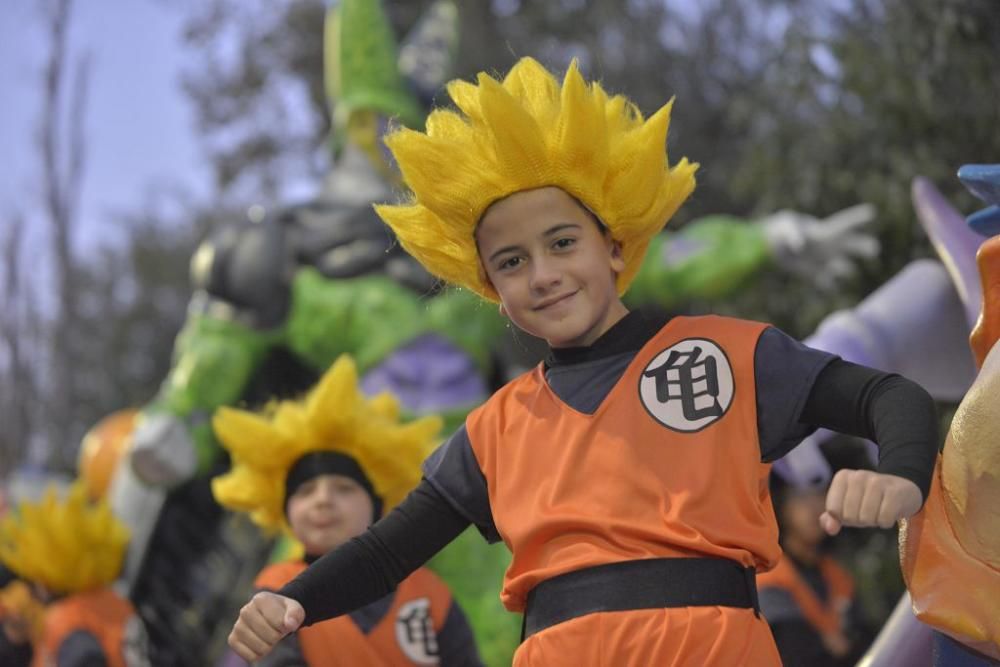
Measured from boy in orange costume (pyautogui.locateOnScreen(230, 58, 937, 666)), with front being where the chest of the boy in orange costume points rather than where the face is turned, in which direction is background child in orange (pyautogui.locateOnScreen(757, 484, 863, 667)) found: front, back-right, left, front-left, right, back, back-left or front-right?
back

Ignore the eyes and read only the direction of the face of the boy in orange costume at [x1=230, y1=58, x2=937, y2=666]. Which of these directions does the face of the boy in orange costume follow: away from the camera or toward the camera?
toward the camera

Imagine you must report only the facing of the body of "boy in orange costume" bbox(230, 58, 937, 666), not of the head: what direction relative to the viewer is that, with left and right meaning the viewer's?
facing the viewer

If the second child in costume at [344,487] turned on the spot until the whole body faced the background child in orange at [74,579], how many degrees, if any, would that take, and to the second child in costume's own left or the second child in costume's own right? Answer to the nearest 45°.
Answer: approximately 135° to the second child in costume's own right

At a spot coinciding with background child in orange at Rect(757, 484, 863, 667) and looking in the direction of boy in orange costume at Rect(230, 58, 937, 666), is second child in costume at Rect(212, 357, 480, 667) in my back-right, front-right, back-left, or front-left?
front-right

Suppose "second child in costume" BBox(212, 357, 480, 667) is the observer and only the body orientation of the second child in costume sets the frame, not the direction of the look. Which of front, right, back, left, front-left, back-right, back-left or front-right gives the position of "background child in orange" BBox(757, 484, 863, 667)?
back-left

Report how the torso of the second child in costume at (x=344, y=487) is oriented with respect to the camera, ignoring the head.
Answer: toward the camera

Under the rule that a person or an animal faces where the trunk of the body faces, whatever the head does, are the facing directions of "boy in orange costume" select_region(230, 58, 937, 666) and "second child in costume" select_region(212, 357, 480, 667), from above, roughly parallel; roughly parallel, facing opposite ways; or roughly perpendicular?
roughly parallel

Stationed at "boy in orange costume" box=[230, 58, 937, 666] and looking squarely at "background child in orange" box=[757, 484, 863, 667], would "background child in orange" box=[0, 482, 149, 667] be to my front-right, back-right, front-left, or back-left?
front-left

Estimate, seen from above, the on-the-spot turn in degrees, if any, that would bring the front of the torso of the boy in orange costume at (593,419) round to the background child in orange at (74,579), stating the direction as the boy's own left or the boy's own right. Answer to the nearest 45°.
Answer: approximately 135° to the boy's own right

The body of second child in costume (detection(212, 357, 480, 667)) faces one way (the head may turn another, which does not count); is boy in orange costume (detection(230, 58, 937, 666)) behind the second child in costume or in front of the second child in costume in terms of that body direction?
in front

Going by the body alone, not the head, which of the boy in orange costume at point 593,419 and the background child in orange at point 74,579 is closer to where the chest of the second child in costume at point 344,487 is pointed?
the boy in orange costume

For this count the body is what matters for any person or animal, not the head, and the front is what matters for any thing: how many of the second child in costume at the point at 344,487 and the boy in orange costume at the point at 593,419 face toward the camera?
2
